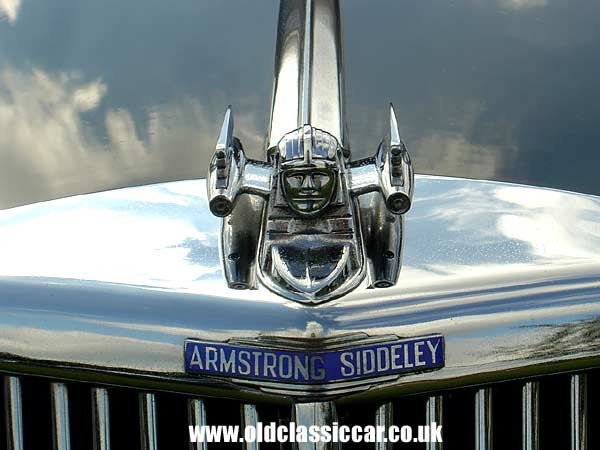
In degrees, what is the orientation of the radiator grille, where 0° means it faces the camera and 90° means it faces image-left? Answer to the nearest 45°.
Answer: approximately 0°
